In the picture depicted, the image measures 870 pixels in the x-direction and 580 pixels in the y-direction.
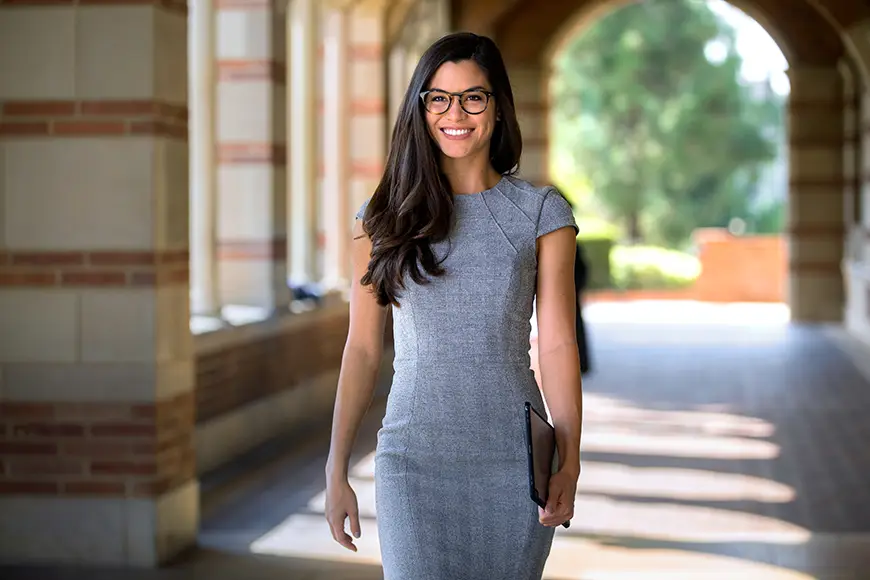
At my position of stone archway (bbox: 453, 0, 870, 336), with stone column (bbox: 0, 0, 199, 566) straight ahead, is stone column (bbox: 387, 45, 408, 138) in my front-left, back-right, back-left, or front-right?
front-right

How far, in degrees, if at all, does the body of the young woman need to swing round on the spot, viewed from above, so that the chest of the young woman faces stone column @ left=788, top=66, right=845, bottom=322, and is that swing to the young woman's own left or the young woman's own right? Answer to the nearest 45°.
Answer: approximately 180°

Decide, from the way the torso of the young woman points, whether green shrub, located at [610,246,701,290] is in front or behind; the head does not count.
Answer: behind

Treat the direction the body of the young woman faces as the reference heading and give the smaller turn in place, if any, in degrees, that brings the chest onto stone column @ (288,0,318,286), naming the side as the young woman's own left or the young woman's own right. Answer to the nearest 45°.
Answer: approximately 180°

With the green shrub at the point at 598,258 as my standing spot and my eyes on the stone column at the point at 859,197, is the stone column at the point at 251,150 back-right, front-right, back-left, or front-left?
front-right

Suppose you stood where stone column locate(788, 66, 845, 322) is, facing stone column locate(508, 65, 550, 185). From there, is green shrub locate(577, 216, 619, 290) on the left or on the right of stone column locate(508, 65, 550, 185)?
right

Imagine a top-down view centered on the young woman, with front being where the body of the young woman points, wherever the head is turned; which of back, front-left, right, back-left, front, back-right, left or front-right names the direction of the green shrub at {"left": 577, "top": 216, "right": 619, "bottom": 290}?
back

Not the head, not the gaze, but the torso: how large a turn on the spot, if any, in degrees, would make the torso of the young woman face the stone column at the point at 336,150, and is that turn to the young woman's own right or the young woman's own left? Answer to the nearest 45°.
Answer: approximately 180°

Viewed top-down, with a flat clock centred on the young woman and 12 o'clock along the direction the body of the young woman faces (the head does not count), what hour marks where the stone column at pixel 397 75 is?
The stone column is roughly at 6 o'clock from the young woman.

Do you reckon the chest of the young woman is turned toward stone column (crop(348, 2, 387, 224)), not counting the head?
no

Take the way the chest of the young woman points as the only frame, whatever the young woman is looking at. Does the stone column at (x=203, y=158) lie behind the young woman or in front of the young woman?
behind

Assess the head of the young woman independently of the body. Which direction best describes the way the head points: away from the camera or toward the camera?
toward the camera

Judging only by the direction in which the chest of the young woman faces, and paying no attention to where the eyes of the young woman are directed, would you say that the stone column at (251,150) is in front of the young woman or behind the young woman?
behind

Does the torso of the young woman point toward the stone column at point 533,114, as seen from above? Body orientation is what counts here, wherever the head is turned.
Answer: no

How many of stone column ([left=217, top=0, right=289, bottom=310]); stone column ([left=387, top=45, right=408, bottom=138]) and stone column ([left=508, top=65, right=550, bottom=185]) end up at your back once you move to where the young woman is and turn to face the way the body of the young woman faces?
3

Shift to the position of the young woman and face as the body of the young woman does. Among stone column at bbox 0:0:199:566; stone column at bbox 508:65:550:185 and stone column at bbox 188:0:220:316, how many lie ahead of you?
0

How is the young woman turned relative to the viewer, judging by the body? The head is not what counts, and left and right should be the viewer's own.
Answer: facing the viewer
